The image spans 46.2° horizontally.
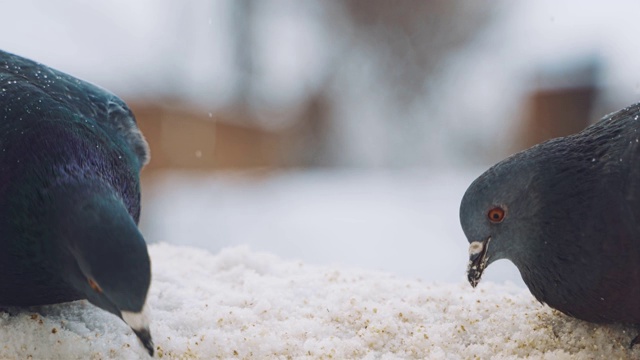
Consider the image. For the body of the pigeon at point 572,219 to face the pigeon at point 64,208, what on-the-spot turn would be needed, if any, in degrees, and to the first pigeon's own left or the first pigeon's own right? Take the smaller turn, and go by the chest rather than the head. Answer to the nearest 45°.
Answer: approximately 45° to the first pigeon's own left

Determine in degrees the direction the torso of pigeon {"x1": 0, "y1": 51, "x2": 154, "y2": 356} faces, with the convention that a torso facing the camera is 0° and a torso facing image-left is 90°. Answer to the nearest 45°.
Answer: approximately 315°

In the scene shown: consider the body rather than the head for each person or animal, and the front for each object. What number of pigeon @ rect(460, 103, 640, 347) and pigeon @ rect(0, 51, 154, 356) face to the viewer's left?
1

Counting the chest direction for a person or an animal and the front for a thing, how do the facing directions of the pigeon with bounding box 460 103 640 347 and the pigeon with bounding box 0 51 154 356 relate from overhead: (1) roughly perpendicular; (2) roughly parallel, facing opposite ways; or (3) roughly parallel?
roughly parallel, facing opposite ways

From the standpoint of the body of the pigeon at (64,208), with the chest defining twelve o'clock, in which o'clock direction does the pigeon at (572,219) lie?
the pigeon at (572,219) is roughly at 11 o'clock from the pigeon at (64,208).

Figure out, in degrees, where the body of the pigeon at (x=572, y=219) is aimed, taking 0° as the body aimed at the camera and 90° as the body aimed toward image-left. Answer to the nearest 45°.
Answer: approximately 90°
